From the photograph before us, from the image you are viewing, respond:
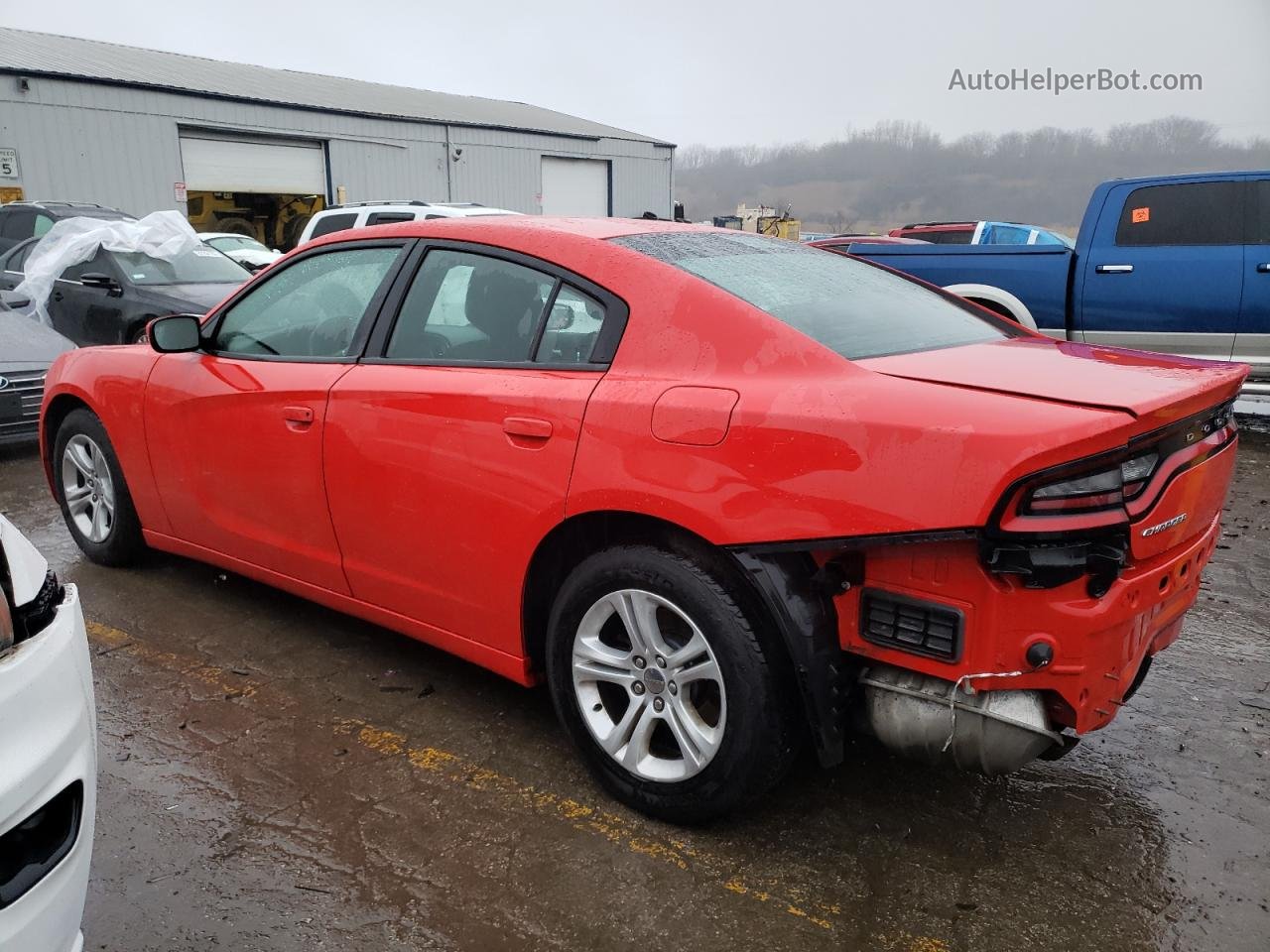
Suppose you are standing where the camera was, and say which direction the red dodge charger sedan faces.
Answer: facing away from the viewer and to the left of the viewer

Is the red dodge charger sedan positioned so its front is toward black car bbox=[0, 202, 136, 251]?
yes

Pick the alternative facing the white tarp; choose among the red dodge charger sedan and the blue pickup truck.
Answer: the red dodge charger sedan

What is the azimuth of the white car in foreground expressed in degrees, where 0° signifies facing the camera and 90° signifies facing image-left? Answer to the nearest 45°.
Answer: approximately 315°

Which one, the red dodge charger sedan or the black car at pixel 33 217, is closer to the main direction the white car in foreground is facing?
the red dodge charger sedan

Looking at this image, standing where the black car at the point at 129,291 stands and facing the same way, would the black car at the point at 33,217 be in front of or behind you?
behind

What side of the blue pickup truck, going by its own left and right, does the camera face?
right

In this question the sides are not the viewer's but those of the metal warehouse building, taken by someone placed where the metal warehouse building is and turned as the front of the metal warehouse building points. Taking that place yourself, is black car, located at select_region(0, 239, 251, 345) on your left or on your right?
on your right

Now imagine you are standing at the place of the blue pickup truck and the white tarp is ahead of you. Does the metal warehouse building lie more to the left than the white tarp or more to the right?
right

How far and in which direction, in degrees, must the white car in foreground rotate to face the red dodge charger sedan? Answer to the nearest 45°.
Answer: approximately 45° to its left
